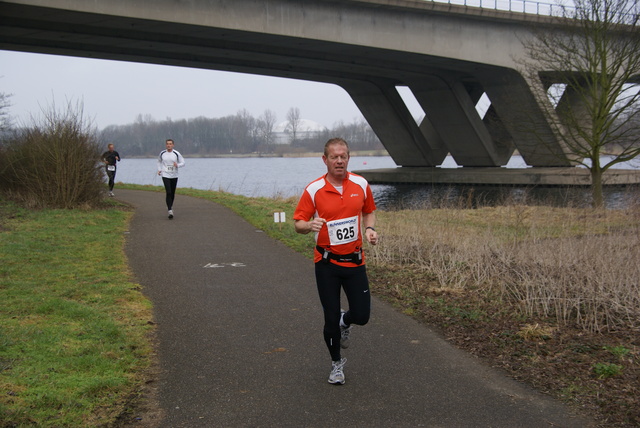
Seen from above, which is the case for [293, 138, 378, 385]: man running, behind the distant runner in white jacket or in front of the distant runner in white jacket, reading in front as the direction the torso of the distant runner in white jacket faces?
in front

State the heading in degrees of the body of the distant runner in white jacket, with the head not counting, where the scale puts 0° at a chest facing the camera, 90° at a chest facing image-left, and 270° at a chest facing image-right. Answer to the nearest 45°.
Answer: approximately 0°

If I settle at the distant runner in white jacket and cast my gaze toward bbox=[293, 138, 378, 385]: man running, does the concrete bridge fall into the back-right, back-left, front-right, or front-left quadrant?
back-left

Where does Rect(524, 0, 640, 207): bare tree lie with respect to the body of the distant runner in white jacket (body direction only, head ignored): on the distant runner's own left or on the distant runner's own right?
on the distant runner's own left

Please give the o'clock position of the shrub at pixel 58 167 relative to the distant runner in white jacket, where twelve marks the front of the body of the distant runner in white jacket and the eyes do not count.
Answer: The shrub is roughly at 4 o'clock from the distant runner in white jacket.

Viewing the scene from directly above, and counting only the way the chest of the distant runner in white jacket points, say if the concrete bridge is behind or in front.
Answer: behind

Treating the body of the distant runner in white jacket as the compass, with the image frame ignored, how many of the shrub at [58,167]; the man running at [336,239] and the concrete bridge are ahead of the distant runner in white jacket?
1
